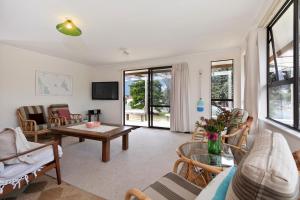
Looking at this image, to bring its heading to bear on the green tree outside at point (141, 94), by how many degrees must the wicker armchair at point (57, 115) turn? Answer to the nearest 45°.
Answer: approximately 45° to its left

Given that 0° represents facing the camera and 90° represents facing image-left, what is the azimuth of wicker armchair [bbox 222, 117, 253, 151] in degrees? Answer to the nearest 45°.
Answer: approximately 90°

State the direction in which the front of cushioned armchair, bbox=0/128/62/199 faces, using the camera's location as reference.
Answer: facing away from the viewer and to the right of the viewer
